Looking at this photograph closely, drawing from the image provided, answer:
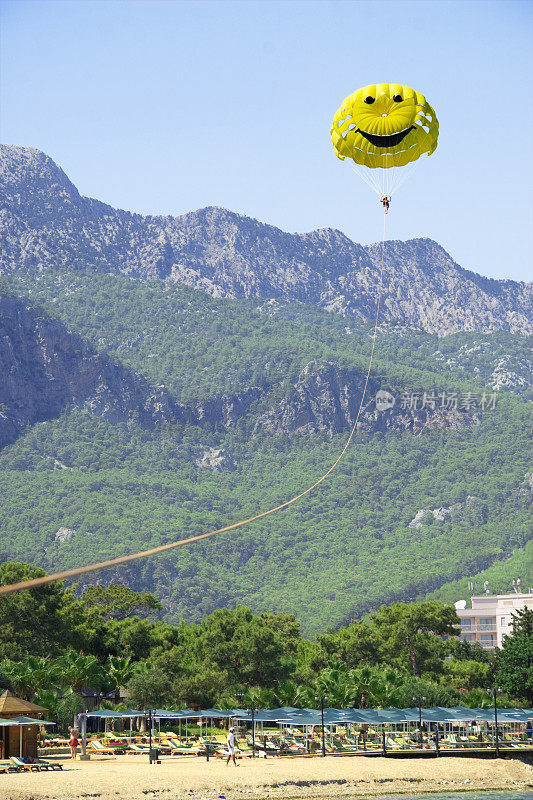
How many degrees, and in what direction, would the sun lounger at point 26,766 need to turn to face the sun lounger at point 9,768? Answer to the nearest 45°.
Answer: approximately 135° to its right

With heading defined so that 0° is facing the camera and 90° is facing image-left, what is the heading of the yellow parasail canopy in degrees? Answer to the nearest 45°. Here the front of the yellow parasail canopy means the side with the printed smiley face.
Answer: approximately 0°
